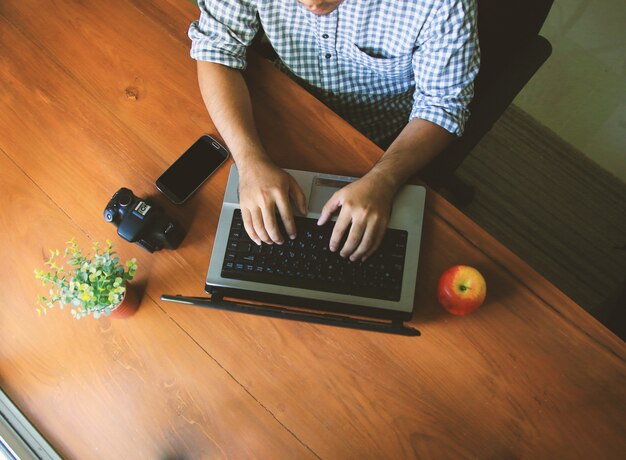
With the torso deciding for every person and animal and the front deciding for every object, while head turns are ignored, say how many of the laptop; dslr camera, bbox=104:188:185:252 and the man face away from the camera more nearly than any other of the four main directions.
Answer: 1

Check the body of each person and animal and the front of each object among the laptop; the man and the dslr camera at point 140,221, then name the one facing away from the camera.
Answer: the laptop

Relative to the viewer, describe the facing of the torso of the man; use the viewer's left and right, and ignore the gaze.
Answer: facing the viewer

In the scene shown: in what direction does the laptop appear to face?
away from the camera

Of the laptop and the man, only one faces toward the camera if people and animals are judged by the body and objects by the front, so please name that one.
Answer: the man

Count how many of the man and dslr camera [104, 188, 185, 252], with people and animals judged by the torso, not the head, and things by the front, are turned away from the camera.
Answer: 0

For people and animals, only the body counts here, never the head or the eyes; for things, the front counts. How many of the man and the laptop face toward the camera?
1

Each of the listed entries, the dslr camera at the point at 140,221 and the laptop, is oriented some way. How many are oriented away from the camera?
1

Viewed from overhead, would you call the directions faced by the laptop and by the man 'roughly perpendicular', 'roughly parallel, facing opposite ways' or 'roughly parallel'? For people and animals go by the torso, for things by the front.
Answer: roughly parallel, facing opposite ways
